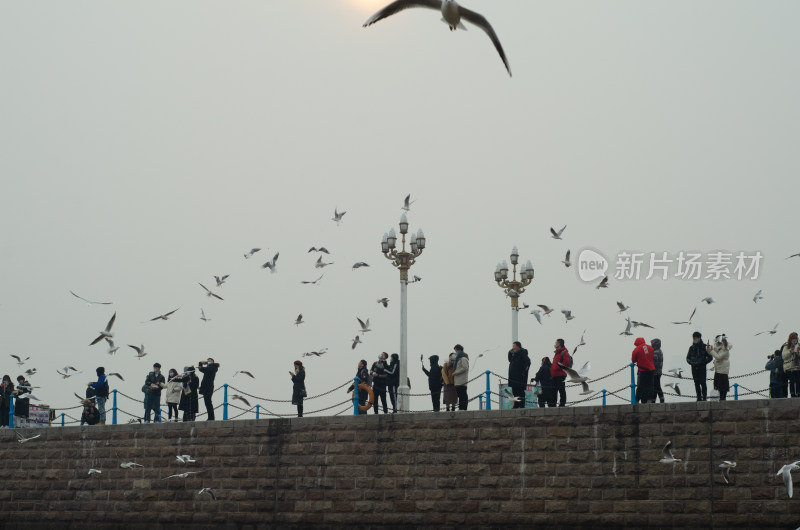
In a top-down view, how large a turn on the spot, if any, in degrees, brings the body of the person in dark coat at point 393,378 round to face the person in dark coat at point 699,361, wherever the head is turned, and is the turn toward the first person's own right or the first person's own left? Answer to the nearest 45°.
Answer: approximately 135° to the first person's own left
